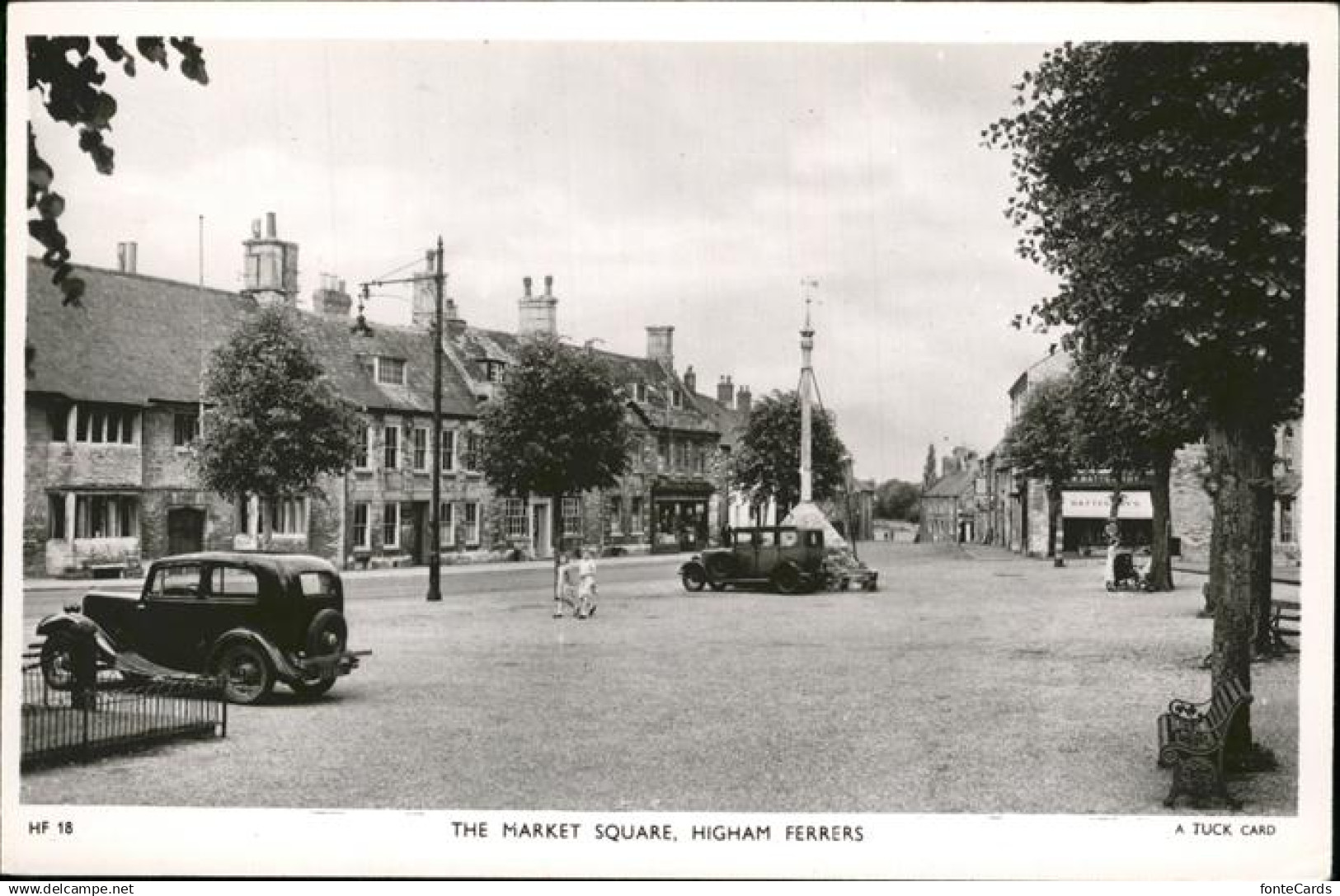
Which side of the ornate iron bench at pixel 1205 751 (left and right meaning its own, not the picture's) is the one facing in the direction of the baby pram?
right

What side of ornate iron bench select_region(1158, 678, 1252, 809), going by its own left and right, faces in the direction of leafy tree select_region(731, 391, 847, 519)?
right

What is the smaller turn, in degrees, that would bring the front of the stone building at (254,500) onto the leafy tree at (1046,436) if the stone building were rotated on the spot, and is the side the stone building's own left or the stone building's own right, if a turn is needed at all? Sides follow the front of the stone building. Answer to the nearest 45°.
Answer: approximately 45° to the stone building's own left

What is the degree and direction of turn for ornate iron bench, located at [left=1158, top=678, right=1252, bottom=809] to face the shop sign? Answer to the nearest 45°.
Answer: approximately 90° to its right

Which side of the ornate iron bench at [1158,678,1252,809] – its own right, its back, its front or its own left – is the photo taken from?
left

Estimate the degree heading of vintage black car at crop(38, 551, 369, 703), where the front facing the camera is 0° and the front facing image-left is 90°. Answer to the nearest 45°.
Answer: approximately 135°

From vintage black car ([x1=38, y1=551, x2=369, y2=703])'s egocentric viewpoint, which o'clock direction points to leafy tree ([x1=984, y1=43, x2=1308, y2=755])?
The leafy tree is roughly at 6 o'clock from the vintage black car.

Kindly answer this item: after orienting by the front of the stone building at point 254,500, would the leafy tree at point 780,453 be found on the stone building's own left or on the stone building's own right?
on the stone building's own left

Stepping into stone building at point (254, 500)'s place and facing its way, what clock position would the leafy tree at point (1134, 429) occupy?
The leafy tree is roughly at 11 o'clock from the stone building.

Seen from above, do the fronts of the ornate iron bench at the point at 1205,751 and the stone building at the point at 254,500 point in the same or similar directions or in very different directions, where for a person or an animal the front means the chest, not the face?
very different directions

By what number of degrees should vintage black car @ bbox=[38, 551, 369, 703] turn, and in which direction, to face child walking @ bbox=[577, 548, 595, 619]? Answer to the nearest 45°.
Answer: approximately 90° to its right

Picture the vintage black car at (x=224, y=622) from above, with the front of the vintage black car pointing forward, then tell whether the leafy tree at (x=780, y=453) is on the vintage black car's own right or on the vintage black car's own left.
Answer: on the vintage black car's own right
